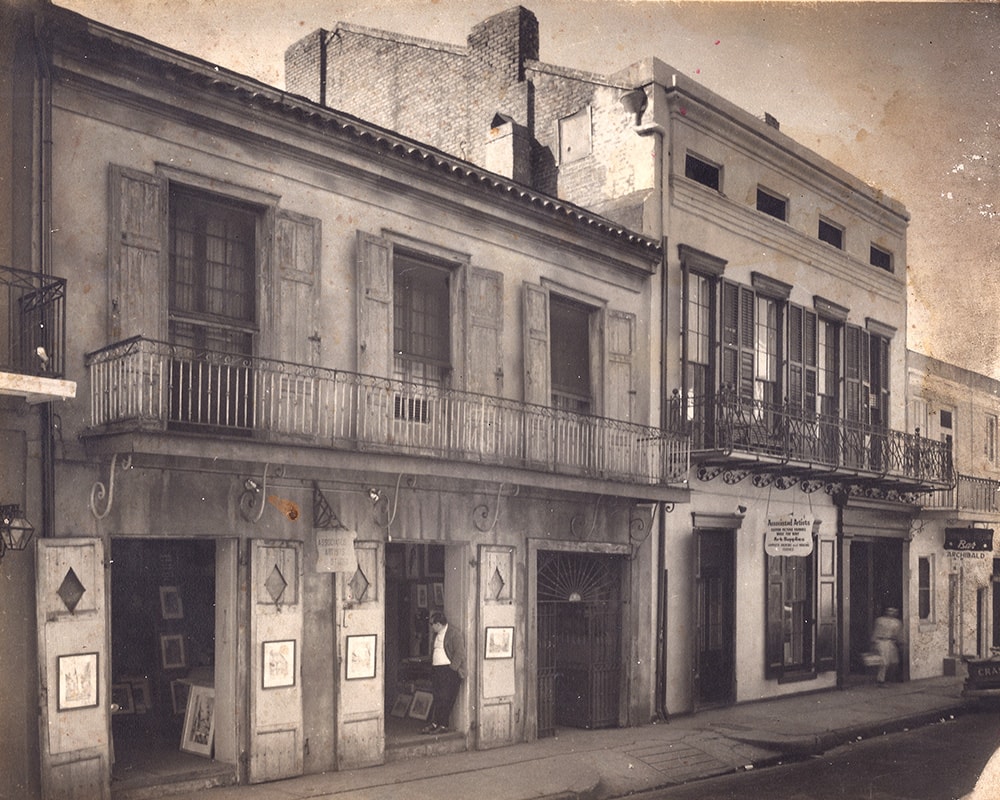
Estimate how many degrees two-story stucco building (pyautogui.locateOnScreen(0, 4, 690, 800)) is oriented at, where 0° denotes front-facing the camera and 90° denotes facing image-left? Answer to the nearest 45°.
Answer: approximately 315°

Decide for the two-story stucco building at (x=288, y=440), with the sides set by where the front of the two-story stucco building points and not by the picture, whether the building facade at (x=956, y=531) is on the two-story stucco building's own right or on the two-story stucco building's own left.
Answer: on the two-story stucco building's own left

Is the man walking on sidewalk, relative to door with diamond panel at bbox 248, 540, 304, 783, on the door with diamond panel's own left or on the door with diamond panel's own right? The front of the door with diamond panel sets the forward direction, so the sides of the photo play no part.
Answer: on the door with diamond panel's own left

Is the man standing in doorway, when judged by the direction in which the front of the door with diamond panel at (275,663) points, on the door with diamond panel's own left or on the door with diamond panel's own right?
on the door with diamond panel's own left

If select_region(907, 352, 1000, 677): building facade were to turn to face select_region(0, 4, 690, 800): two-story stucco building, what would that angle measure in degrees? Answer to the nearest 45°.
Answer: approximately 45° to its right
